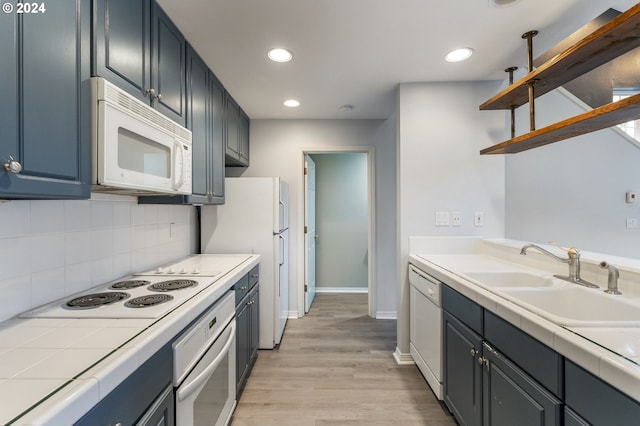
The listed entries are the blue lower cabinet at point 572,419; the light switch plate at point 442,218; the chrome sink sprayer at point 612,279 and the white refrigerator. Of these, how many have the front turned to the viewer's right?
1

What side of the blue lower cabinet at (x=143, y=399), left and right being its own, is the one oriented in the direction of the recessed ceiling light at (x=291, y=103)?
left

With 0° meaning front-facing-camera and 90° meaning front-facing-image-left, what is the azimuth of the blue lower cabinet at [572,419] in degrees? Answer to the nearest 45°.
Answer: approximately 45°

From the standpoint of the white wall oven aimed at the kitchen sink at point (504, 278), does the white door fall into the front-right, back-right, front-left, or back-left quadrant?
front-left

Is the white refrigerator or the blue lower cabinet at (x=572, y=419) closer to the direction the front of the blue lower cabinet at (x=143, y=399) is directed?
the blue lower cabinet

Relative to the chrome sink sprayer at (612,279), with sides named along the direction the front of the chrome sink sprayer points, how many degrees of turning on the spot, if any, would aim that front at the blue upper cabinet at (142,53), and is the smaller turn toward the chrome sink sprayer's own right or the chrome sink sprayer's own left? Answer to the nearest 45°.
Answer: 0° — it already faces it

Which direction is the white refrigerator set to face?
to the viewer's right

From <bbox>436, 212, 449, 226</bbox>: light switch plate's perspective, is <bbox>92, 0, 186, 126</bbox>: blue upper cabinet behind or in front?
in front

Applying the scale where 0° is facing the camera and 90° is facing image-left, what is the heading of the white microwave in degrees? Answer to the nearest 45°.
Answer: approximately 315°

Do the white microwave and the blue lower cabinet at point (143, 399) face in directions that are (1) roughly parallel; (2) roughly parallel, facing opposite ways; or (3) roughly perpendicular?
roughly parallel

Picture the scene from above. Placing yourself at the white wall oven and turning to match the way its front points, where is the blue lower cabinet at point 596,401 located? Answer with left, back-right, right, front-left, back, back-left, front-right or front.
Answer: front

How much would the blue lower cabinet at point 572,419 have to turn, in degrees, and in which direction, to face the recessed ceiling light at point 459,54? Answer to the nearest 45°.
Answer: approximately 90° to its right

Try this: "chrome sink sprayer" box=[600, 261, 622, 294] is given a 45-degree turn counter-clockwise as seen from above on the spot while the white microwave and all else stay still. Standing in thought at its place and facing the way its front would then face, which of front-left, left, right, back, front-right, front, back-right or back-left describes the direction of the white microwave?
front-right

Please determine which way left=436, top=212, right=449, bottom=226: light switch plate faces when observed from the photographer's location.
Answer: facing the viewer

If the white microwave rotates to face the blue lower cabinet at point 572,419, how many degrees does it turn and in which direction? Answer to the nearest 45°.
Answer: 0° — it already faces it
